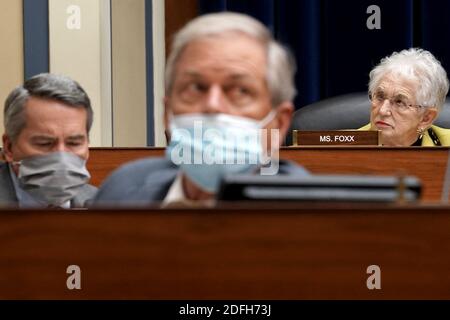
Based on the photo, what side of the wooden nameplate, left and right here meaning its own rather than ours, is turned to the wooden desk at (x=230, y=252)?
front

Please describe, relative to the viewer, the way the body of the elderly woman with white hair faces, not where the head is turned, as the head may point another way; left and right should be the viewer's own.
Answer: facing the viewer and to the left of the viewer

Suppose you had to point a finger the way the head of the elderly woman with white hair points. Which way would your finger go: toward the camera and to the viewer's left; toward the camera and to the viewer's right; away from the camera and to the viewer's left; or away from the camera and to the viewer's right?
toward the camera and to the viewer's left

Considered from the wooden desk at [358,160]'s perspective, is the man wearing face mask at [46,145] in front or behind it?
in front

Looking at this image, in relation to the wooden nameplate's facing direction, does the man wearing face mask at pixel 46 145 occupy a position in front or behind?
in front

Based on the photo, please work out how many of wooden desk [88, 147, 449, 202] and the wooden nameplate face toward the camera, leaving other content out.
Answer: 2

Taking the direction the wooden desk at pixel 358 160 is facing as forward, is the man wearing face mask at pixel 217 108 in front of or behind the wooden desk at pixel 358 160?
in front
